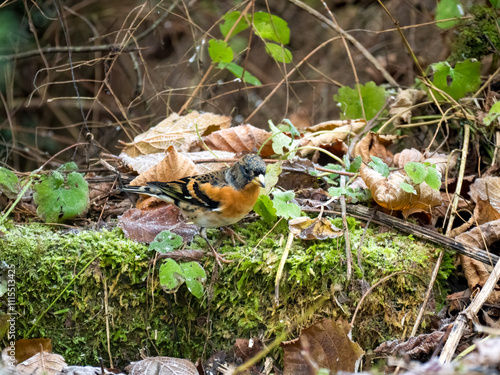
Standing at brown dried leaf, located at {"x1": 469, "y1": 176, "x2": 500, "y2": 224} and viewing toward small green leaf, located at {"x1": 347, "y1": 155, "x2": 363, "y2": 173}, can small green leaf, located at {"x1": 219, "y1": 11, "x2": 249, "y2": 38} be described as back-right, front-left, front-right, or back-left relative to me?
front-right

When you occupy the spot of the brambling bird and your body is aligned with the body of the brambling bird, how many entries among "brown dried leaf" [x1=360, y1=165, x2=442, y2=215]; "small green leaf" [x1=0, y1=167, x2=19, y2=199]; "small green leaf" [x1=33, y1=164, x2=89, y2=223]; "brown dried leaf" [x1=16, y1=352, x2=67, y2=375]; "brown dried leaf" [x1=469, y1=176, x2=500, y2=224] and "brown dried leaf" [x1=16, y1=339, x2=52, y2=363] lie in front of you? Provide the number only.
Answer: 2

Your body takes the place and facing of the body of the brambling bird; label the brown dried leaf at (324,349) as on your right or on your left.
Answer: on your right

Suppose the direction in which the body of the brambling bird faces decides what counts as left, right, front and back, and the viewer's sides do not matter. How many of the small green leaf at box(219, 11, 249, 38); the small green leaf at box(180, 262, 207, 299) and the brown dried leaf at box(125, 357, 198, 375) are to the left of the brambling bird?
1

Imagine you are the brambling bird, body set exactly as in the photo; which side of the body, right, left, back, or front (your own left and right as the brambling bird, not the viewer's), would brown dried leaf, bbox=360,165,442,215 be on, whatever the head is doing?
front

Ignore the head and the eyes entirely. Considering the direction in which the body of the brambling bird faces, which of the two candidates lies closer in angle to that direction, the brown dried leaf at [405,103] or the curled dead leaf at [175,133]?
the brown dried leaf

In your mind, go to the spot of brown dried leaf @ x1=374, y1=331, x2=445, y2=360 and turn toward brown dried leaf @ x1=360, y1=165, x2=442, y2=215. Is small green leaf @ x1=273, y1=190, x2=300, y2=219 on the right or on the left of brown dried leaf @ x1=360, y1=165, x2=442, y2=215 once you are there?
left

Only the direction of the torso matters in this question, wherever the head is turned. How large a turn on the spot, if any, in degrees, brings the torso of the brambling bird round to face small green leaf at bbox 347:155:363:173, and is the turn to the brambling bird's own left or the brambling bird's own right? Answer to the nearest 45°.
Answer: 0° — it already faces it

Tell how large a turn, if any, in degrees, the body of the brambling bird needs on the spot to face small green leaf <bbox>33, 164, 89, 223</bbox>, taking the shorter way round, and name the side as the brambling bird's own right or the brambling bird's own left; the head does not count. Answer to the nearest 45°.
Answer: approximately 180°

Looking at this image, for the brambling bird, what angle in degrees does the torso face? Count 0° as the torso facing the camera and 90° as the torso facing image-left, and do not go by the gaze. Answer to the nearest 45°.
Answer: approximately 270°

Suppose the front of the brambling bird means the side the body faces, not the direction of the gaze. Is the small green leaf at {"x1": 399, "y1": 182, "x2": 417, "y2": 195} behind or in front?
in front

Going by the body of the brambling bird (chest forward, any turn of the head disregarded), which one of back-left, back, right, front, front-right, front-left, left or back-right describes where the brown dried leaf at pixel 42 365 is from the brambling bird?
back-right

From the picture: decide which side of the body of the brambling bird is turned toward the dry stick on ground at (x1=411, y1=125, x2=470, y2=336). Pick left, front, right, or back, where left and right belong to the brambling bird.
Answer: front

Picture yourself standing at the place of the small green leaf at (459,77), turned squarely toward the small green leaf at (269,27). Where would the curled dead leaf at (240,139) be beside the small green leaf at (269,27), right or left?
left
